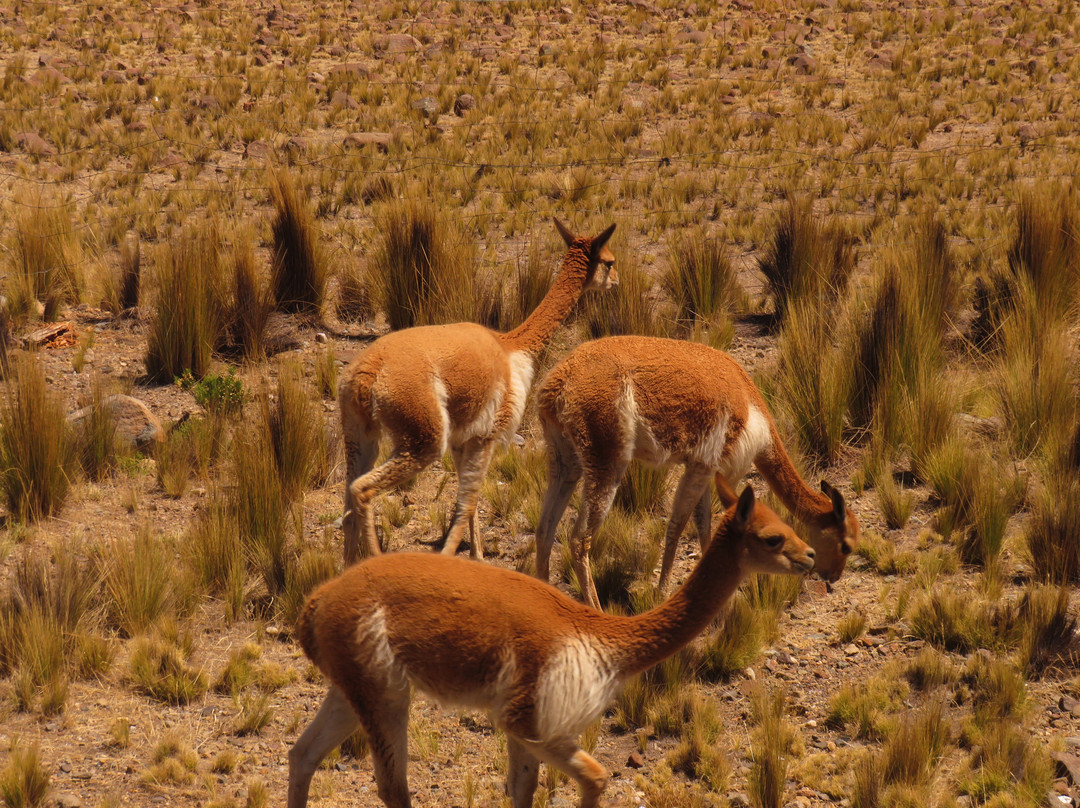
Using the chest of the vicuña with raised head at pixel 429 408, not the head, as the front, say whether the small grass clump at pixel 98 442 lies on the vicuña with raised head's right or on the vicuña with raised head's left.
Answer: on the vicuña with raised head's left

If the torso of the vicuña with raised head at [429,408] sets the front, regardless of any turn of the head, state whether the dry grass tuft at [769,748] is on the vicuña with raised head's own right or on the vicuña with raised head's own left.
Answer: on the vicuña with raised head's own right

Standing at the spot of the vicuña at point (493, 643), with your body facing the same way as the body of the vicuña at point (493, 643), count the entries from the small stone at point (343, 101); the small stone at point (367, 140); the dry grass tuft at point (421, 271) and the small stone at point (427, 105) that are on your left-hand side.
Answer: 4

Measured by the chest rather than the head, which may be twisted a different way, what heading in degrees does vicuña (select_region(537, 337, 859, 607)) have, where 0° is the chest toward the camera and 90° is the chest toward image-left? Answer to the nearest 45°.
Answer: approximately 270°

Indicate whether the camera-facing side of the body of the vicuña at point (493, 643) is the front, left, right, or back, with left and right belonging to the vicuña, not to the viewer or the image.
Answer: right

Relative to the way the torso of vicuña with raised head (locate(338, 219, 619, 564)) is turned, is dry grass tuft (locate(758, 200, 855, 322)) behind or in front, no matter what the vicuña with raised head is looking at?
in front

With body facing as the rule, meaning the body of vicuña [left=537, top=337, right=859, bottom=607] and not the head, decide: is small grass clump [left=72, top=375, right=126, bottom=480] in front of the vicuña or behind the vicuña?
behind

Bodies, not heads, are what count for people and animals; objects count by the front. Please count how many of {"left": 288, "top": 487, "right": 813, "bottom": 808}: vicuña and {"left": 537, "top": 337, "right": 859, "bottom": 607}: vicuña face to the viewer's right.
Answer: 2

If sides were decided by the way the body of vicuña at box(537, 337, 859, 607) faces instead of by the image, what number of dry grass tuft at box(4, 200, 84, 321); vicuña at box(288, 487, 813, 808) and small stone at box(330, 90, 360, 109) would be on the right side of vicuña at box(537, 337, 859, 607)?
1

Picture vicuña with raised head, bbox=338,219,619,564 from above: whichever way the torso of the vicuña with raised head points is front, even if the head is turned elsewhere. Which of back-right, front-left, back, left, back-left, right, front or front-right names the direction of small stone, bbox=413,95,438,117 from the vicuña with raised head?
front-left

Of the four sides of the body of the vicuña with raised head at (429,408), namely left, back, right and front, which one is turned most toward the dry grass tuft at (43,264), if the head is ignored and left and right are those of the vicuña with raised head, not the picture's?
left

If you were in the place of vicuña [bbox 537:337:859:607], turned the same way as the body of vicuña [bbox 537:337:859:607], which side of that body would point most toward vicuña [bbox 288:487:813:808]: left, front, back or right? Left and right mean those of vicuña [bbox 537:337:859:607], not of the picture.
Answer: right

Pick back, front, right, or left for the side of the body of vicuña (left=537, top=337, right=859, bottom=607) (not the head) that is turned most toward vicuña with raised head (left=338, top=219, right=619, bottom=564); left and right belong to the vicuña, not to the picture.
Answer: back

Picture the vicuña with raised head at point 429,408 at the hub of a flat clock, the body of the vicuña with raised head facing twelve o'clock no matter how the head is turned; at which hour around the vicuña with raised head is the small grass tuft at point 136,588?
The small grass tuft is roughly at 7 o'clock from the vicuña with raised head.
